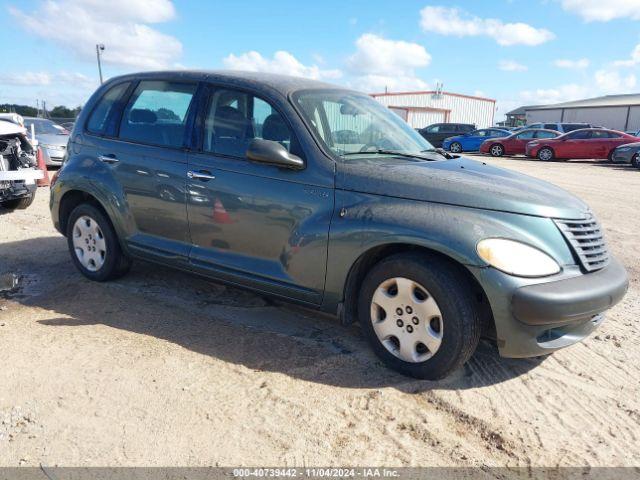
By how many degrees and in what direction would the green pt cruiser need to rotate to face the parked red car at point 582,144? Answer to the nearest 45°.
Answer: approximately 90° to its left

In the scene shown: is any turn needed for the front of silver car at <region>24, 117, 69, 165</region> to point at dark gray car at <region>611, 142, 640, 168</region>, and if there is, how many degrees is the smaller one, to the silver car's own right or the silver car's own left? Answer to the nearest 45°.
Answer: approximately 45° to the silver car's own left

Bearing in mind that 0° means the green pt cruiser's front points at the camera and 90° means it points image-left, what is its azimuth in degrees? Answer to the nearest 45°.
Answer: approximately 315°

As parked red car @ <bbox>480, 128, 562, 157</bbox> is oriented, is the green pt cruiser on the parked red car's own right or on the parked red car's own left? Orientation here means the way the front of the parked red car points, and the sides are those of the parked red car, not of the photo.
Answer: on the parked red car's own left

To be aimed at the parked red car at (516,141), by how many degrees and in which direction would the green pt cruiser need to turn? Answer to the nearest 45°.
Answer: approximately 135° to its left

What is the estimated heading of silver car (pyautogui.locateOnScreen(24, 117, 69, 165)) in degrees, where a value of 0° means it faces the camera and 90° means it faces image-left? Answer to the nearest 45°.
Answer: approximately 315°

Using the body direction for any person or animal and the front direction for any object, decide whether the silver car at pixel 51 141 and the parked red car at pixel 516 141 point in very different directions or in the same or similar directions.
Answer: very different directions

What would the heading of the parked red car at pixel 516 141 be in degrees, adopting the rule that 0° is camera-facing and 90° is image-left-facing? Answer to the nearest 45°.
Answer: approximately 90°

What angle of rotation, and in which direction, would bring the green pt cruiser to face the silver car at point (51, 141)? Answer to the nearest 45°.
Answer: approximately 180°

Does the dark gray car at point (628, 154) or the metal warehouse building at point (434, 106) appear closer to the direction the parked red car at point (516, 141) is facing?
the metal warehouse building

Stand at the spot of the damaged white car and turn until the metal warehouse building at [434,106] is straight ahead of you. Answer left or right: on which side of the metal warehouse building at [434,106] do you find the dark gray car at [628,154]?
right

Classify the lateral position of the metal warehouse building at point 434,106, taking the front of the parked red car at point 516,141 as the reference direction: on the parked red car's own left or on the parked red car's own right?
on the parked red car's own right

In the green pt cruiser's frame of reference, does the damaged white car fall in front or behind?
behind
